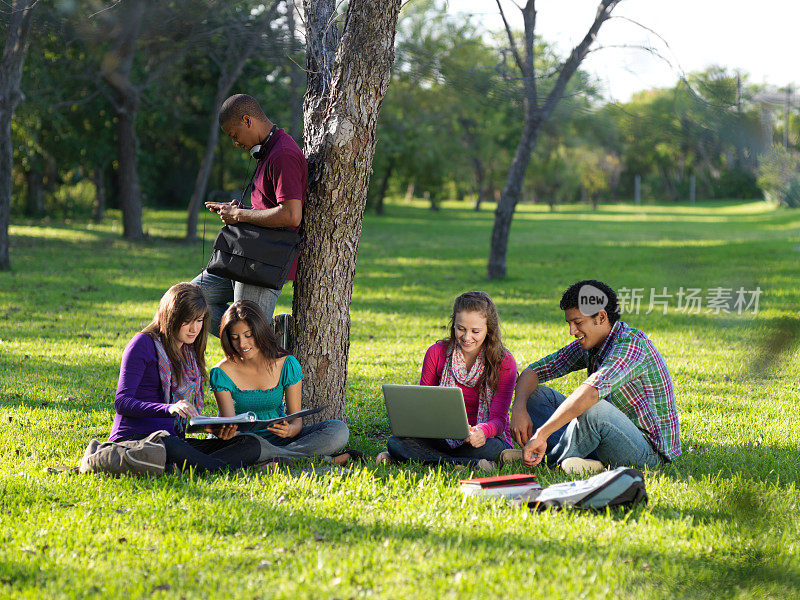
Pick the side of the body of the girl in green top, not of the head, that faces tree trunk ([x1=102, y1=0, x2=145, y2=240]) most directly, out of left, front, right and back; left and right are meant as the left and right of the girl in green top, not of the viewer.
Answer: back

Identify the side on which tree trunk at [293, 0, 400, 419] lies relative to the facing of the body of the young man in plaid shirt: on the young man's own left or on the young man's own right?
on the young man's own right

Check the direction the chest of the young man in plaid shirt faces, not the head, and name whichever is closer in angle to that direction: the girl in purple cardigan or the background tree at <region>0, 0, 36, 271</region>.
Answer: the girl in purple cardigan

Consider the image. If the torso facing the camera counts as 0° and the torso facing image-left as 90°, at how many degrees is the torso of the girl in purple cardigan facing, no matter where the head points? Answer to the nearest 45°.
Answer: approximately 315°

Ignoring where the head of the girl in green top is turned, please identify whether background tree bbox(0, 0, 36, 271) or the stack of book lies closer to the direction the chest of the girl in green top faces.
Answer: the stack of book

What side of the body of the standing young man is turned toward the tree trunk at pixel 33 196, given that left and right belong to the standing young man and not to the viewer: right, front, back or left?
right

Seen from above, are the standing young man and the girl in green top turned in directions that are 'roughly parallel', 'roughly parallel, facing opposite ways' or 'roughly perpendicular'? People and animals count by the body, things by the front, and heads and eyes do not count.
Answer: roughly perpendicular

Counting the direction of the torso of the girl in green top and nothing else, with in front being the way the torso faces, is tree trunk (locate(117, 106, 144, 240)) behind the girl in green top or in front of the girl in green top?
behind

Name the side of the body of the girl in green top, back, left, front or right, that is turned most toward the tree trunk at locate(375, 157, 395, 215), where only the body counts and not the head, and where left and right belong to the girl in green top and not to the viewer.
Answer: back
